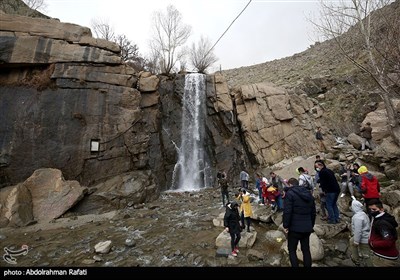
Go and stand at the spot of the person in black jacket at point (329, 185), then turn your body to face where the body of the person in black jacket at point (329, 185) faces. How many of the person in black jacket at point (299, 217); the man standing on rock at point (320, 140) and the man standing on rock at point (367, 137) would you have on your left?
1

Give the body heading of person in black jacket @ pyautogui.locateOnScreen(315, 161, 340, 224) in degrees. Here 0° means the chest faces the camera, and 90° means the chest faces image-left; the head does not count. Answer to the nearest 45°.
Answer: approximately 90°

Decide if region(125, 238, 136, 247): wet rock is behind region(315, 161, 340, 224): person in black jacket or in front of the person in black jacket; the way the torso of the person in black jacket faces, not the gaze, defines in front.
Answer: in front

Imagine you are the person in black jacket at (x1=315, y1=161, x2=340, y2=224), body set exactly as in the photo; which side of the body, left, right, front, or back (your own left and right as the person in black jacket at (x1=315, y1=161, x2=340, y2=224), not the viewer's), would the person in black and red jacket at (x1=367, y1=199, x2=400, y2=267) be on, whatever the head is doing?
left

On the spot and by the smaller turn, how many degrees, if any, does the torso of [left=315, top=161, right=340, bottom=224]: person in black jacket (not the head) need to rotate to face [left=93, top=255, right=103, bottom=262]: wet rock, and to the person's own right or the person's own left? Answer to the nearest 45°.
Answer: approximately 45° to the person's own left

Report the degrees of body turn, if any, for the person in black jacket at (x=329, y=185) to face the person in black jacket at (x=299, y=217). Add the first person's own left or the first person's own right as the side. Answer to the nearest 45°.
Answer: approximately 90° to the first person's own left

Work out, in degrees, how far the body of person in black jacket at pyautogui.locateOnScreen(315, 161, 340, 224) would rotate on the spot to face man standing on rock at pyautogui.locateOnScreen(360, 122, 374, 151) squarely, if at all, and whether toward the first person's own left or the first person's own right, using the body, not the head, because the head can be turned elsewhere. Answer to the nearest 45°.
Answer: approximately 90° to the first person's own right

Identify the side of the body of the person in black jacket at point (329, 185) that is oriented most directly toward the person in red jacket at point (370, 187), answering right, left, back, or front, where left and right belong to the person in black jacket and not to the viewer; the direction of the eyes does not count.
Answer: back

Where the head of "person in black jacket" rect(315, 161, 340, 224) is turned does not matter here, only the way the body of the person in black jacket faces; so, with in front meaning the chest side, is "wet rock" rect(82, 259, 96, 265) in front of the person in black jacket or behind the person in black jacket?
in front

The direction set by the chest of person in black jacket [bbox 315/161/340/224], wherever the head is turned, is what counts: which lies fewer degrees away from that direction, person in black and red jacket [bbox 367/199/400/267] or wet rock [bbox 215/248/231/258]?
the wet rock

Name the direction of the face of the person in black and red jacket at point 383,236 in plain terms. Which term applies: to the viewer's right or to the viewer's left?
to the viewer's left

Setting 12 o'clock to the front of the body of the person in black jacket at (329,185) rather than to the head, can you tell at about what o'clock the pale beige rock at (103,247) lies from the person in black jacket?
The pale beige rock is roughly at 11 o'clock from the person in black jacket.

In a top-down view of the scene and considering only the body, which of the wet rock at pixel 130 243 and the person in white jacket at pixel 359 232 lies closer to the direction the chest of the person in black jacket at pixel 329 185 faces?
the wet rock

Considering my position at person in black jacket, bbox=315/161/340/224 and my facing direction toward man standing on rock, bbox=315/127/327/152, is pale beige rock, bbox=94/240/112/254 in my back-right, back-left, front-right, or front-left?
back-left
